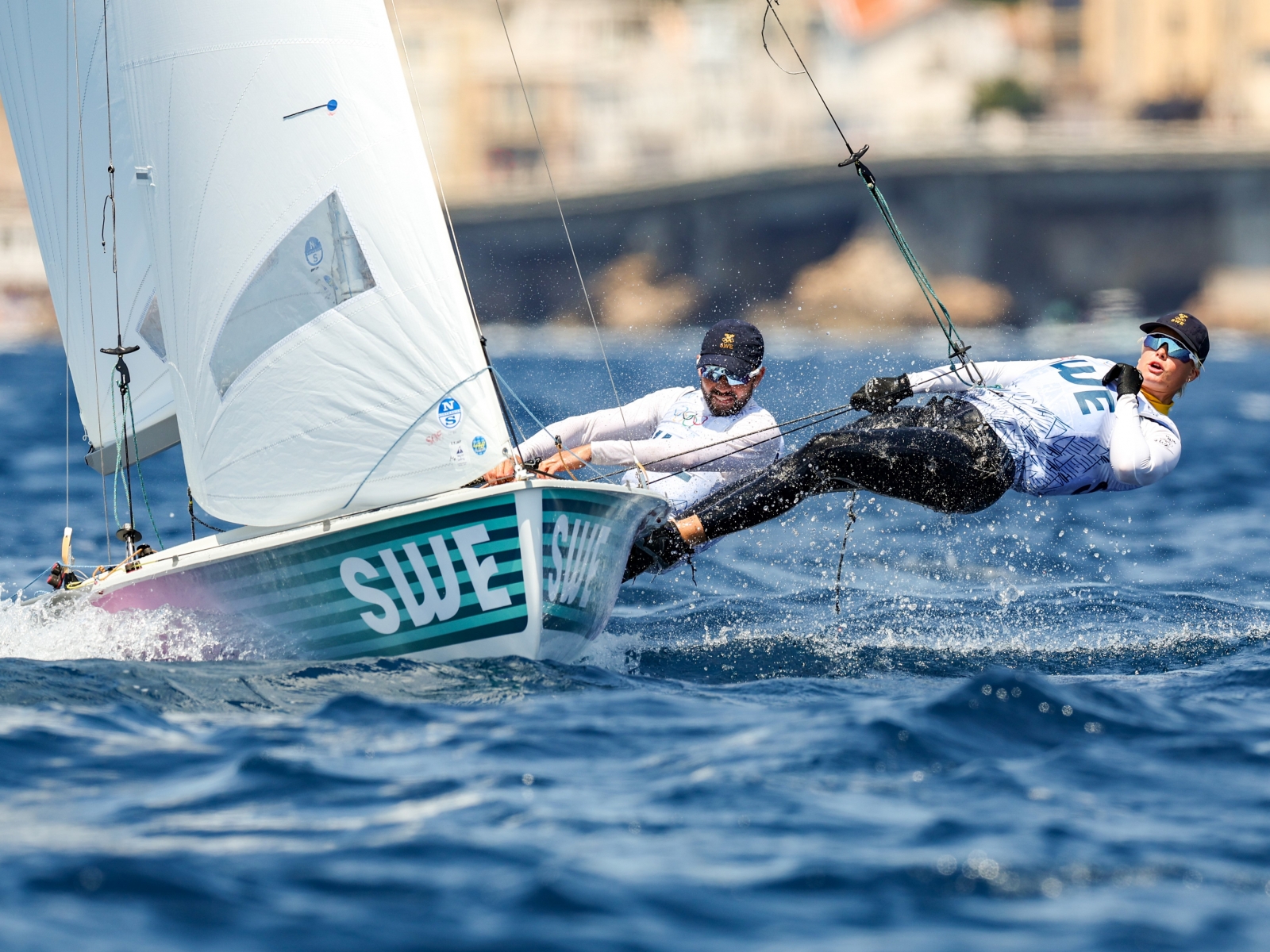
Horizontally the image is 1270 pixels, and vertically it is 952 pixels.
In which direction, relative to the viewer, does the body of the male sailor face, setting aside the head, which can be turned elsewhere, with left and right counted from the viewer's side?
facing the viewer and to the left of the viewer

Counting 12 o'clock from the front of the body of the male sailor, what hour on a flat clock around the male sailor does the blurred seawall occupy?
The blurred seawall is roughly at 5 o'clock from the male sailor.

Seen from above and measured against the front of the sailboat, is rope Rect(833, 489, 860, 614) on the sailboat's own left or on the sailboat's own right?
on the sailboat's own left
